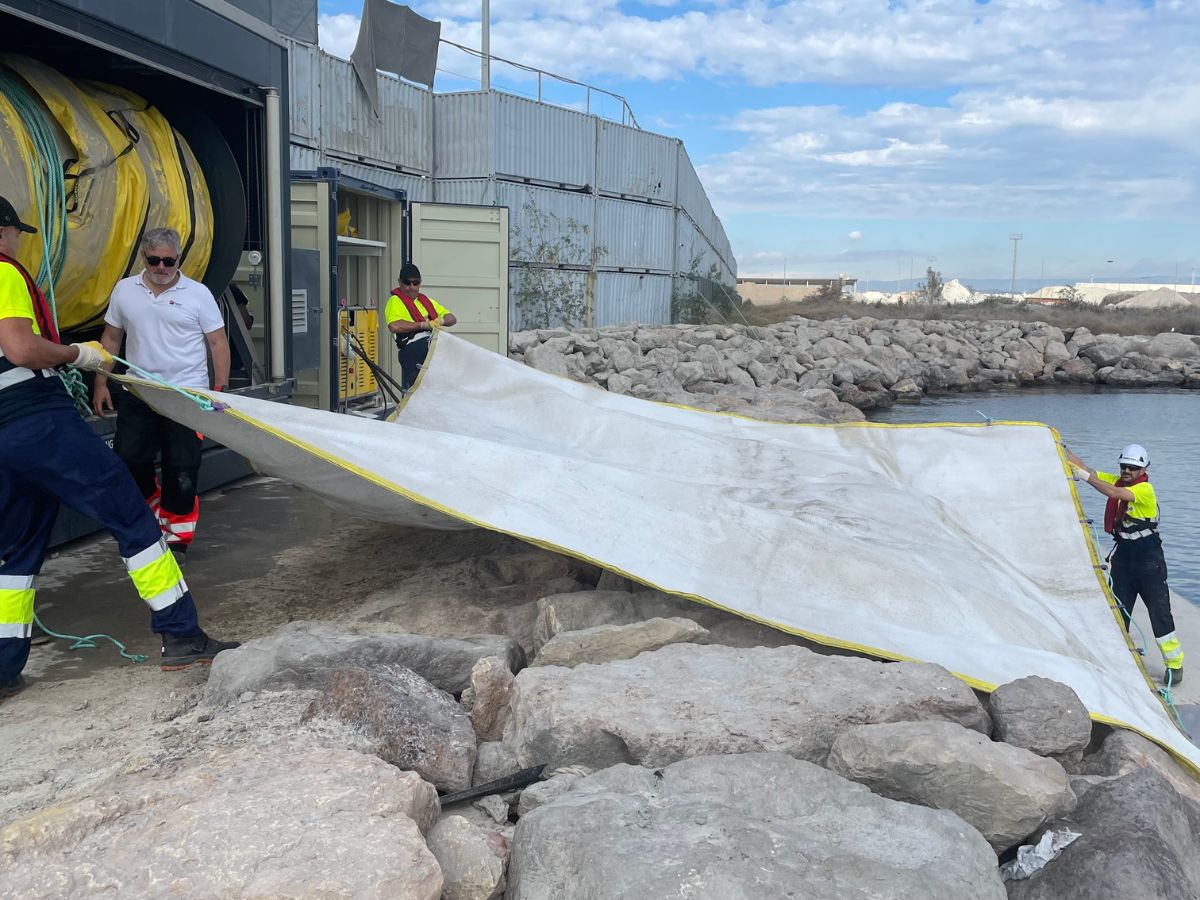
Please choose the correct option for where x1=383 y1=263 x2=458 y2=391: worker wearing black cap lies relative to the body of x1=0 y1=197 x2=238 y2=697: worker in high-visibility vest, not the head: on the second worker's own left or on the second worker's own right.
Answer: on the second worker's own left

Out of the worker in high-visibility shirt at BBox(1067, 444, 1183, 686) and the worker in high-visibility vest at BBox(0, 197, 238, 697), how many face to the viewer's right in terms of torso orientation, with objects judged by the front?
1

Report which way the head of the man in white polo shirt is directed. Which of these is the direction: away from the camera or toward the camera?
toward the camera

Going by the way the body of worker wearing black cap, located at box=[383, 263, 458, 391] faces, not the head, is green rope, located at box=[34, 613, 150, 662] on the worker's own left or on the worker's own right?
on the worker's own right

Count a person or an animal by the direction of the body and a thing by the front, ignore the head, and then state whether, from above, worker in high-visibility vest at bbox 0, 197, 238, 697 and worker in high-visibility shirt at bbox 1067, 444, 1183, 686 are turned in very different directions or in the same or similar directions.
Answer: very different directions

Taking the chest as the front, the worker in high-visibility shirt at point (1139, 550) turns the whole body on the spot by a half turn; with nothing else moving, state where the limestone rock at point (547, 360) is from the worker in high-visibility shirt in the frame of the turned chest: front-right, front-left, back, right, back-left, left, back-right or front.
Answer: left

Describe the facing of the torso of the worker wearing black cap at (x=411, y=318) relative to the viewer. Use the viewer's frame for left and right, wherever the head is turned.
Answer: facing the viewer and to the right of the viewer

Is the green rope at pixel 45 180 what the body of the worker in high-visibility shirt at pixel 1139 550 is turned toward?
yes

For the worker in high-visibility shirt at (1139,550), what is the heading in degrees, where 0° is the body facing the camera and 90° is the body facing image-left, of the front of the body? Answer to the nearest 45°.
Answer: approximately 45°

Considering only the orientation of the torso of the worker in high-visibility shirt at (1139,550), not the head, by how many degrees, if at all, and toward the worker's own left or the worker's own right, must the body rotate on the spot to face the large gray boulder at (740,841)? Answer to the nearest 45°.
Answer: approximately 45° to the worker's own left

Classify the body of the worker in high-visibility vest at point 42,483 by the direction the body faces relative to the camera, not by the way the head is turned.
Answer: to the viewer's right

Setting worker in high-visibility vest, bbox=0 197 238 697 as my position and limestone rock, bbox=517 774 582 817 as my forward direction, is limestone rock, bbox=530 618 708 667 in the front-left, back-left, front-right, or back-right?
front-left

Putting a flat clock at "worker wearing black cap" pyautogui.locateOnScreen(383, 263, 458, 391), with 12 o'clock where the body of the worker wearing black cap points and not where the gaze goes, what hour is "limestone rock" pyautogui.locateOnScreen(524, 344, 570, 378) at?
The limestone rock is roughly at 8 o'clock from the worker wearing black cap.

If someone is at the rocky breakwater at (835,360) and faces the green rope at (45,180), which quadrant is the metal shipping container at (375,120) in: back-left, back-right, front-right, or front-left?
front-right

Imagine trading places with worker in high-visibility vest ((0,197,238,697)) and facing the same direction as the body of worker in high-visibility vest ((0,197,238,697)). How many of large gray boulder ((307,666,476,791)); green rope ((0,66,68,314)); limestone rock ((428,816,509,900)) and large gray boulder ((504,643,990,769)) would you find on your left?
1

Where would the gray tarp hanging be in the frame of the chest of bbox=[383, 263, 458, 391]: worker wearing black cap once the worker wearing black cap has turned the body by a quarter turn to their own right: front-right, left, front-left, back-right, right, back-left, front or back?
back-right

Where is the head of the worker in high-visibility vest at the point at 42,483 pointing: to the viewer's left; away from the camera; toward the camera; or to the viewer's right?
to the viewer's right

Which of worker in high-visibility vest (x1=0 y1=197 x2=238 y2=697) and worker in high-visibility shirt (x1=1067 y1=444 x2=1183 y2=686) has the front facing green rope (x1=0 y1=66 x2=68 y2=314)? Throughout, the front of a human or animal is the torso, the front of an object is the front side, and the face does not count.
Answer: worker in high-visibility shirt (x1=1067 y1=444 x2=1183 y2=686)
